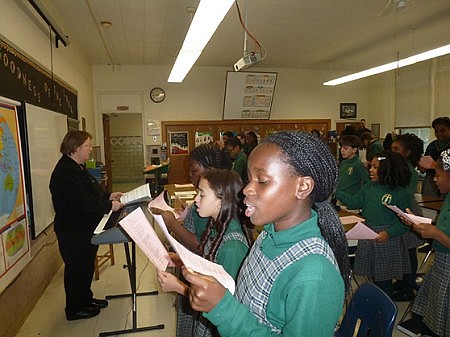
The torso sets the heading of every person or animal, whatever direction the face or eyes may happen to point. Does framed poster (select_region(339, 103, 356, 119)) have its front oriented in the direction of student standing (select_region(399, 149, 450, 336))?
yes

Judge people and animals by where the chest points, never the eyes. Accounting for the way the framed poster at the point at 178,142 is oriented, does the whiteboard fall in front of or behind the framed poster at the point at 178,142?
in front

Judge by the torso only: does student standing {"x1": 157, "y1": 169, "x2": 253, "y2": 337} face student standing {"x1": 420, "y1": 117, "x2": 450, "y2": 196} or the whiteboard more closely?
the whiteboard

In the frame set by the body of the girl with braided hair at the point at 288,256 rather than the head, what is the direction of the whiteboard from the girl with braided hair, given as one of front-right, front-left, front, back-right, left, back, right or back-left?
right

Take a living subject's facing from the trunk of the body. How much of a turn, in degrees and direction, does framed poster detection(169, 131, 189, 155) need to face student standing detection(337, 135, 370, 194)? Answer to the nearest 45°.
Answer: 0° — it already faces them

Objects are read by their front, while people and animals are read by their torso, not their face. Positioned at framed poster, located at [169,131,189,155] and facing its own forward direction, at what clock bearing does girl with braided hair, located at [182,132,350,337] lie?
The girl with braided hair is roughly at 12 o'clock from the framed poster.

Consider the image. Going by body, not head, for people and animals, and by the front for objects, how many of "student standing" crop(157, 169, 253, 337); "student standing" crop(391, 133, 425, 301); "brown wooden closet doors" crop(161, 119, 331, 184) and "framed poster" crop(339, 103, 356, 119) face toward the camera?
2

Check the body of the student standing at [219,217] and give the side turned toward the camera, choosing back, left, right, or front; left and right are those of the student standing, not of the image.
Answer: left

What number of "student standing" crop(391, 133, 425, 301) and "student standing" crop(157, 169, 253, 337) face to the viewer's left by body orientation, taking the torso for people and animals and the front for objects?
2

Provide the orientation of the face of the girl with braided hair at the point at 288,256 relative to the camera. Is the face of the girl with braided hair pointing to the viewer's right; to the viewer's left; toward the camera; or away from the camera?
to the viewer's left

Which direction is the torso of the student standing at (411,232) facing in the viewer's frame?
to the viewer's left

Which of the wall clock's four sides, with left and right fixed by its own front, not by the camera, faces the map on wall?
front

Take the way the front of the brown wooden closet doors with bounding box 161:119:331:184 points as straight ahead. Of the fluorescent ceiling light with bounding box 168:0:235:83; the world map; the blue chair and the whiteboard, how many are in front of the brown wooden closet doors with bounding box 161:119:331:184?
4

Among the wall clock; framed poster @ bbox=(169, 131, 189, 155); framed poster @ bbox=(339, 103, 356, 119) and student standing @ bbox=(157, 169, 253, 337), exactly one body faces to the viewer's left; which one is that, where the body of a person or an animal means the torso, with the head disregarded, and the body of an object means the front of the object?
the student standing

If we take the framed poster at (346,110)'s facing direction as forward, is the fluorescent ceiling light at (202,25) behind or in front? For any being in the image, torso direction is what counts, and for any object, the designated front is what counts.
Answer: in front

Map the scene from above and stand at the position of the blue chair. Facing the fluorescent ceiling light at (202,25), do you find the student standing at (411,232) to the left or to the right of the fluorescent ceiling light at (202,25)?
right
